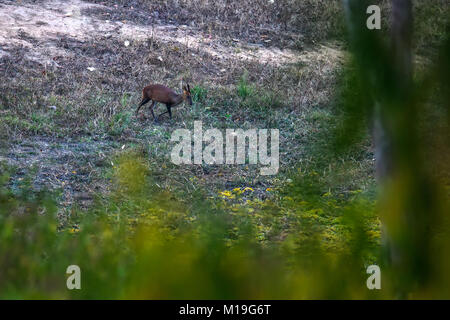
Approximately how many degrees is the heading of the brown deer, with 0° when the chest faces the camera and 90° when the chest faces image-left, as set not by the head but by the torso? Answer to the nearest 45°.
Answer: approximately 270°
